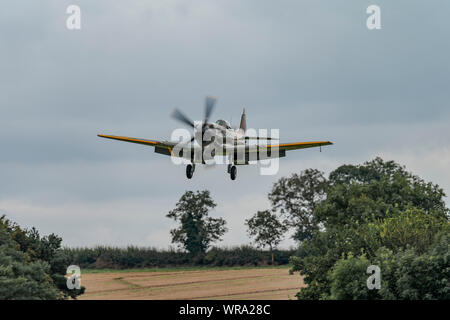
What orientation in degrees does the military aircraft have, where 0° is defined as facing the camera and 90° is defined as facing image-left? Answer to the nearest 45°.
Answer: approximately 0°
